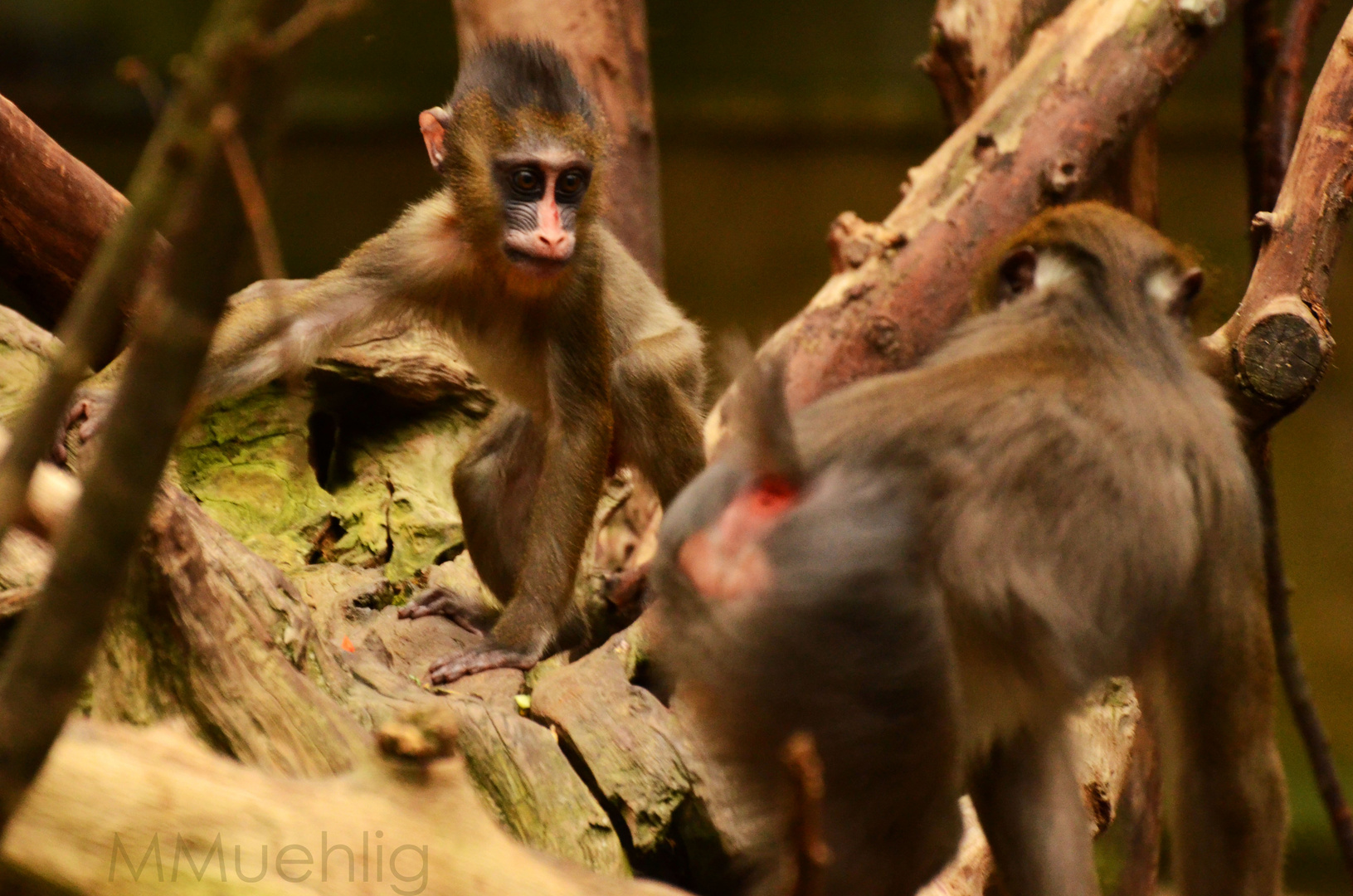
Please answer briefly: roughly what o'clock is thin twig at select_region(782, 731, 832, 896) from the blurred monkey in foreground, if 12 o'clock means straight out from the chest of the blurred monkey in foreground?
The thin twig is roughly at 5 o'clock from the blurred monkey in foreground.

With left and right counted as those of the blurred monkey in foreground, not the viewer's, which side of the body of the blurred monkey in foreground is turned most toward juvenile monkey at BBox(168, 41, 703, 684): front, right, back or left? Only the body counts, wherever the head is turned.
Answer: left

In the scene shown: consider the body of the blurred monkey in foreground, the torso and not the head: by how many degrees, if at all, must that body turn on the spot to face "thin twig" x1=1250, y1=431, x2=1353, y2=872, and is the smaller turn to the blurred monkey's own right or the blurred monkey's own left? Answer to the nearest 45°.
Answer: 0° — it already faces it

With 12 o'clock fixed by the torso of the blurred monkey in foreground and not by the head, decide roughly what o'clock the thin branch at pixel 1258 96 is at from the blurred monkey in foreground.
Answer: The thin branch is roughly at 11 o'clock from the blurred monkey in foreground.

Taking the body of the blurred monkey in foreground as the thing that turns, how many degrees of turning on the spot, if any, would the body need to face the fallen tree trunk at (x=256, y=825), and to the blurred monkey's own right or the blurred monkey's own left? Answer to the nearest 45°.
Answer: approximately 180°

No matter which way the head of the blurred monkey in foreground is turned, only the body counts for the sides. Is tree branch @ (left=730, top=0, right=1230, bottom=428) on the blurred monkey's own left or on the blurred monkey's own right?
on the blurred monkey's own left

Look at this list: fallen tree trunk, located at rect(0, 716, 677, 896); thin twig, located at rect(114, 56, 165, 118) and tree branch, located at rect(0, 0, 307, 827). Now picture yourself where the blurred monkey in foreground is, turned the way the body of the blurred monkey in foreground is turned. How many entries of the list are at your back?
3

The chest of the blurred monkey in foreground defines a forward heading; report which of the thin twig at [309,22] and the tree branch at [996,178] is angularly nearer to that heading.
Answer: the tree branch

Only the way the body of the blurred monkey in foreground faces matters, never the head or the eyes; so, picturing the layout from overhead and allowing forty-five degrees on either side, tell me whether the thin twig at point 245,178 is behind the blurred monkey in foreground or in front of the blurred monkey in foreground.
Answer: behind

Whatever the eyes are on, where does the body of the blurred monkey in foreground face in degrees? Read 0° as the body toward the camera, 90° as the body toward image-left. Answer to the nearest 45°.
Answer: approximately 225°

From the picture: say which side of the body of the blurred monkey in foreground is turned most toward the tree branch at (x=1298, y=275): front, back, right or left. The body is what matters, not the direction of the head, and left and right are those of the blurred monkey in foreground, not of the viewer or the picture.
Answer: front

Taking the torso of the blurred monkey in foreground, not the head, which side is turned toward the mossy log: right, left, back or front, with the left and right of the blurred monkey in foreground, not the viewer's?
left

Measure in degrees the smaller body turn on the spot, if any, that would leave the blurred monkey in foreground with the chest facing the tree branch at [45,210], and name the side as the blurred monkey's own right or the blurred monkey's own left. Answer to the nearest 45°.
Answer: approximately 90° to the blurred monkey's own left
